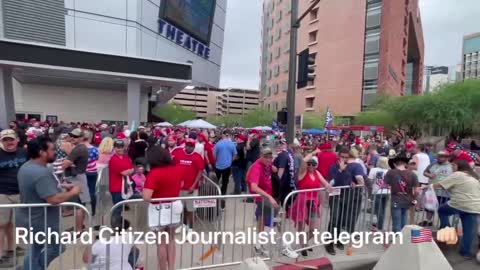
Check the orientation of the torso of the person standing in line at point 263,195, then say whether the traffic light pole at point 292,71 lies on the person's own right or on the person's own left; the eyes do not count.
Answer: on the person's own left

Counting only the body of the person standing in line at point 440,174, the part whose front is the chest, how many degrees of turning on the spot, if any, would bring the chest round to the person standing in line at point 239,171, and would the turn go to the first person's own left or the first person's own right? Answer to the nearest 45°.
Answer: approximately 45° to the first person's own right

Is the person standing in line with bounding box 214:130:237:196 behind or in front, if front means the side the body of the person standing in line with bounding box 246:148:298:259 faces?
behind
